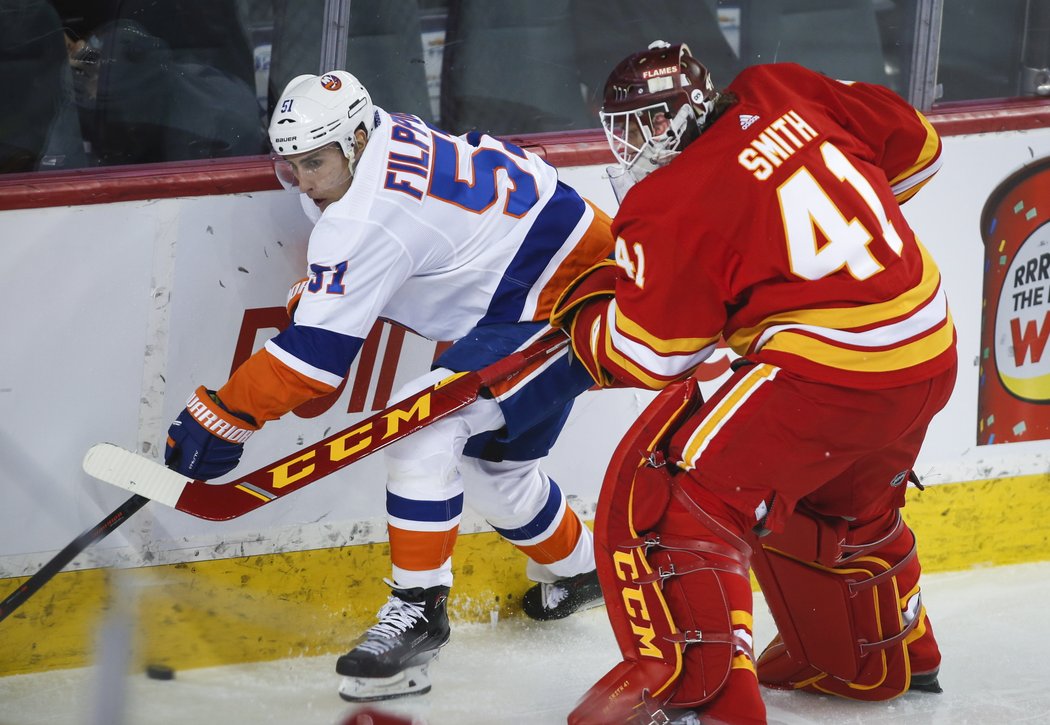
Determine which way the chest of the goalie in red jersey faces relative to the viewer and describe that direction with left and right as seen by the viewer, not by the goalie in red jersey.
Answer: facing away from the viewer and to the left of the viewer

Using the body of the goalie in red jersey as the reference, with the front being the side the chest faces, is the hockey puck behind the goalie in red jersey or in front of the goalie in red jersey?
in front

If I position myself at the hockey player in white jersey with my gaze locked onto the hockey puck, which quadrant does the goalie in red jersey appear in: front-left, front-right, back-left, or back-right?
back-left

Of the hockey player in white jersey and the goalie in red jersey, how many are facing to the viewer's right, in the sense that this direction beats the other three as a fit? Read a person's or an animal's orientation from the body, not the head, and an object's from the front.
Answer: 0

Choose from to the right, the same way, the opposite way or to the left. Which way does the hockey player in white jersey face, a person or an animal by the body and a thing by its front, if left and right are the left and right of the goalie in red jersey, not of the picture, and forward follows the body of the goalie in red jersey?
to the left
